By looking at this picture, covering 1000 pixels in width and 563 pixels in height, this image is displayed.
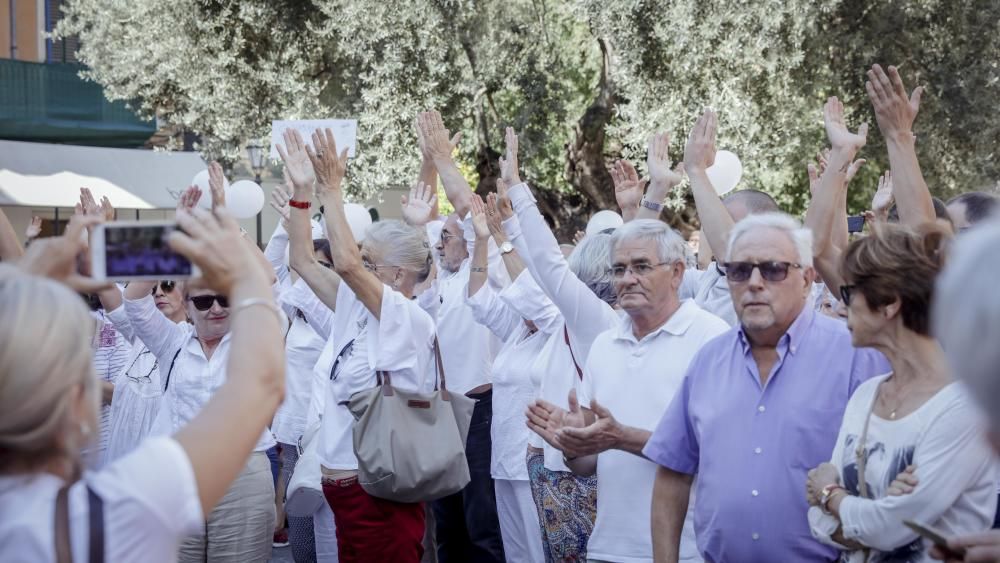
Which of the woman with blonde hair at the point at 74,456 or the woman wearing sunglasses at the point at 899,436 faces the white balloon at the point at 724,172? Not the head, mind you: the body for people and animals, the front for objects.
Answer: the woman with blonde hair

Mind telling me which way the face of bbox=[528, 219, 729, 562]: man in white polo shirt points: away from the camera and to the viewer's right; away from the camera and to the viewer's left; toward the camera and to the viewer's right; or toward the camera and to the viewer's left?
toward the camera and to the viewer's left

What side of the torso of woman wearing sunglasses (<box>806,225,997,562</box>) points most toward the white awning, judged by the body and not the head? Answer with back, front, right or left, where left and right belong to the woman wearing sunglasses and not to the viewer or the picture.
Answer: right

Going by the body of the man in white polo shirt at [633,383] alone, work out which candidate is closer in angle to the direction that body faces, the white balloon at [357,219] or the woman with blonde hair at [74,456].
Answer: the woman with blonde hair

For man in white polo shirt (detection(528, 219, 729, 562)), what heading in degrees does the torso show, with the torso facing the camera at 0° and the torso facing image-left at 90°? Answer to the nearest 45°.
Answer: approximately 45°

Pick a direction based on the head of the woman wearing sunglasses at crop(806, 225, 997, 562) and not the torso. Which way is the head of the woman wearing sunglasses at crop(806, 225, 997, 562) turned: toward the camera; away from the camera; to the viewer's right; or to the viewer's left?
to the viewer's left

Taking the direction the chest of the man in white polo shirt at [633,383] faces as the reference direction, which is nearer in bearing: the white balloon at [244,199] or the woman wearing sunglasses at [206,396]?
the woman wearing sunglasses

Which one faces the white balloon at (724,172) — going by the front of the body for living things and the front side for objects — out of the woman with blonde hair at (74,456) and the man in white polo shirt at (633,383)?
the woman with blonde hair

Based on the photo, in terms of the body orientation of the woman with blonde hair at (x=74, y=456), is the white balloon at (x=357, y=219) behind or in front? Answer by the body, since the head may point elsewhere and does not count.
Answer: in front

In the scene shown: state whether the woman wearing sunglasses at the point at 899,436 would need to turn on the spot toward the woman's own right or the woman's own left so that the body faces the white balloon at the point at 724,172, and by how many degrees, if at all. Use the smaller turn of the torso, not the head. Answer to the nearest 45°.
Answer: approximately 135° to the woman's own right

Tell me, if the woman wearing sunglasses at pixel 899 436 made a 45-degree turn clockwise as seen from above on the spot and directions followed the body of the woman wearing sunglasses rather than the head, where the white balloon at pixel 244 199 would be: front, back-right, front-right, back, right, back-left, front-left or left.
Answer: front-right

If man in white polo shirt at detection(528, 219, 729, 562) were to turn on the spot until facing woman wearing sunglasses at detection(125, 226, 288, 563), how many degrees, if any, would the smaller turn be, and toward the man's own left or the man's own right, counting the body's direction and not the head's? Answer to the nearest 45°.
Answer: approximately 45° to the man's own right

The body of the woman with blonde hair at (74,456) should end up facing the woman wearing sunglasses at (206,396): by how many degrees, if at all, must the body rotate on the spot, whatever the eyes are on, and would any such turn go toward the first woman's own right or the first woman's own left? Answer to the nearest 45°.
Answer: approximately 45° to the first woman's own left

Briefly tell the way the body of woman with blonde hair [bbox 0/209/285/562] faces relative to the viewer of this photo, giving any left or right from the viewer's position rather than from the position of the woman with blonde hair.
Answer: facing away from the viewer and to the right of the viewer

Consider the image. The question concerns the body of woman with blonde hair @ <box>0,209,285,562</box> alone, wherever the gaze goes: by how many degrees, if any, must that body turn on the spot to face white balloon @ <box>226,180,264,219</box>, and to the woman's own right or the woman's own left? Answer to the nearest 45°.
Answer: approximately 45° to the woman's own left

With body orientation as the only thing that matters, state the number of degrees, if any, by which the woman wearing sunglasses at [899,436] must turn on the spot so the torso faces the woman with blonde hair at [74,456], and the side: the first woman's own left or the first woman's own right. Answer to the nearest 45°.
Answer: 0° — they already face them

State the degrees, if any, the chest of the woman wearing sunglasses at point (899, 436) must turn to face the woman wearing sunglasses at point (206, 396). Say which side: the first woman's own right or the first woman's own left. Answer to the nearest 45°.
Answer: approximately 45° to the first woman's own right
